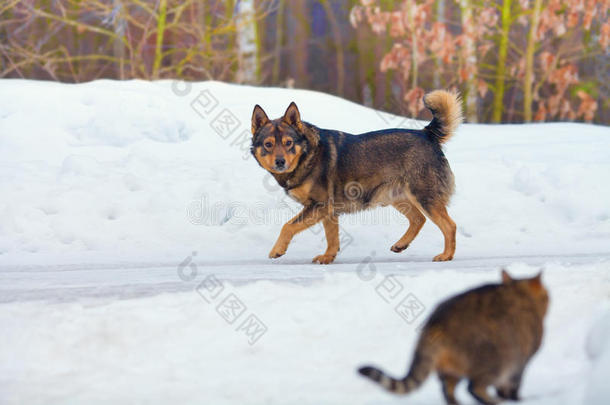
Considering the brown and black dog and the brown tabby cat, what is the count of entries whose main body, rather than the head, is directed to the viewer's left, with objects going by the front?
1

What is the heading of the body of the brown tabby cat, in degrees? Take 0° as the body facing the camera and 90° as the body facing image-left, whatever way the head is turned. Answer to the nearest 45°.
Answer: approximately 225°

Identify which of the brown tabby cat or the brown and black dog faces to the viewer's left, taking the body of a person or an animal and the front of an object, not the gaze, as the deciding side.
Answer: the brown and black dog

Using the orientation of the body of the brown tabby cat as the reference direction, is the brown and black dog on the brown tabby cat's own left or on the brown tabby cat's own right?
on the brown tabby cat's own left

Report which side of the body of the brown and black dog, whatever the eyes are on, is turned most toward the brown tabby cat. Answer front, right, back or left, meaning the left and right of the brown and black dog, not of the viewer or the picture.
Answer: left

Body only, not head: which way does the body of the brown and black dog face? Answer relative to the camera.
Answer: to the viewer's left
